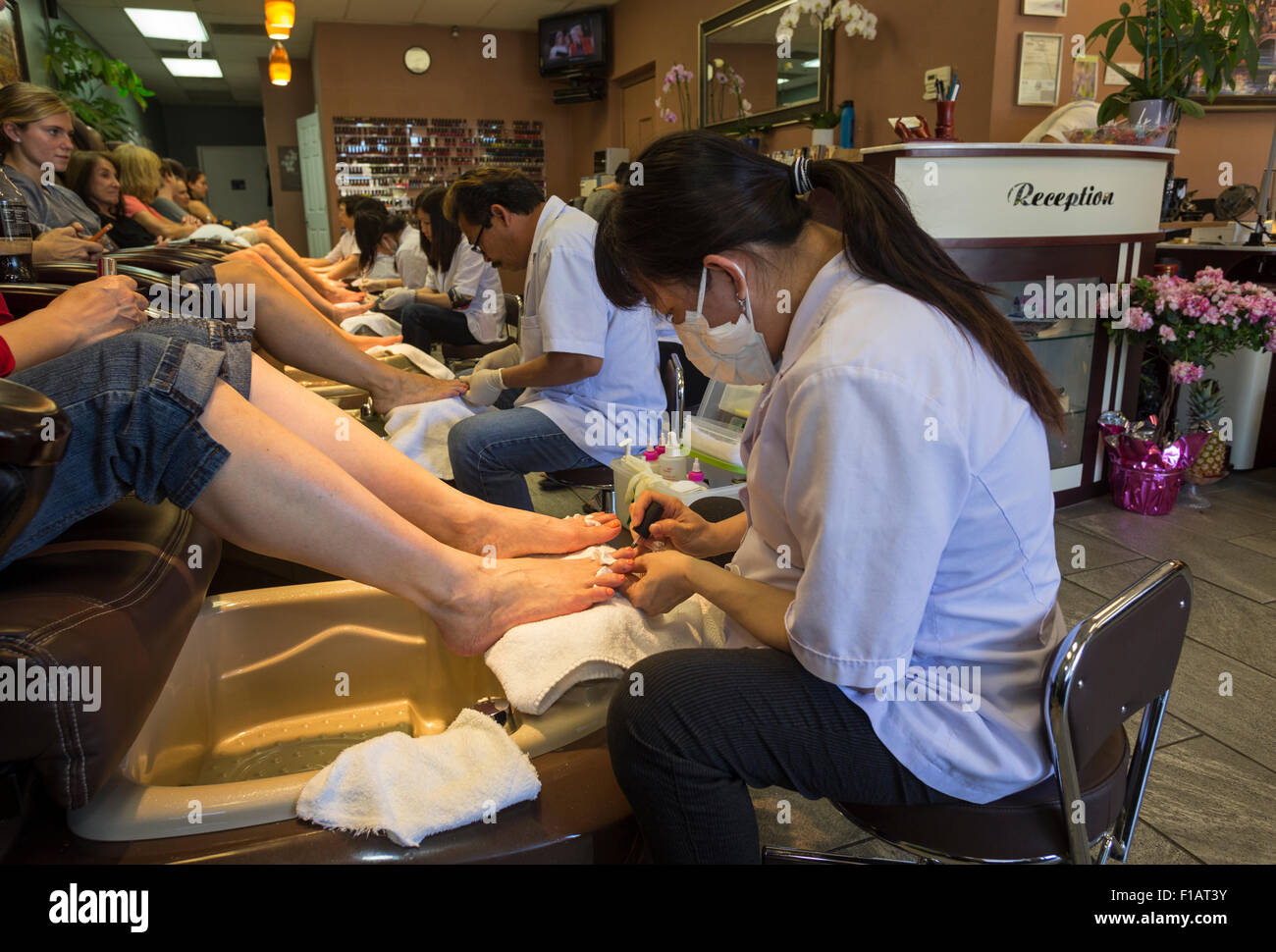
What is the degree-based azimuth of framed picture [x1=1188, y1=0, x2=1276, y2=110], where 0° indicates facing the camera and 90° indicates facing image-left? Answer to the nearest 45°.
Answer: approximately 0°

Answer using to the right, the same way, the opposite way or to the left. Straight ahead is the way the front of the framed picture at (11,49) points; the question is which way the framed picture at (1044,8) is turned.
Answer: to the right

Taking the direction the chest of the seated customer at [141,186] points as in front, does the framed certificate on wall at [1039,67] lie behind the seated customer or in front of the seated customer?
in front

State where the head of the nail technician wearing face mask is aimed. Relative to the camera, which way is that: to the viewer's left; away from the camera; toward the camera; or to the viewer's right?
to the viewer's left

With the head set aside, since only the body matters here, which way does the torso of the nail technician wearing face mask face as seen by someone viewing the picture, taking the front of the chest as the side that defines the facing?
to the viewer's left

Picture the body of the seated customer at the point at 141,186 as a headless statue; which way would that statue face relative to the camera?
to the viewer's right

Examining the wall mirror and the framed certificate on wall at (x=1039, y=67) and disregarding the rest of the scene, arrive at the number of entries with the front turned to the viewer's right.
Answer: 0

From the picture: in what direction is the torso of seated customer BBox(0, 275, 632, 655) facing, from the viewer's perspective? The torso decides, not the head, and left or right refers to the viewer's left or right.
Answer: facing to the right of the viewer

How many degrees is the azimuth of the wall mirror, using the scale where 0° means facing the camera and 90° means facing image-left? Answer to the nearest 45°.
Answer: approximately 45°

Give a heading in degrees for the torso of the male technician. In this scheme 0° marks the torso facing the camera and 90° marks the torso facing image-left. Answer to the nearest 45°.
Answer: approximately 90°

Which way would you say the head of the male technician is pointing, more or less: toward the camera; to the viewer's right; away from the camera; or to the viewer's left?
to the viewer's left

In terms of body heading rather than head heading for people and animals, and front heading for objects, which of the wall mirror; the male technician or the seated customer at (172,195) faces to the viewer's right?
the seated customer

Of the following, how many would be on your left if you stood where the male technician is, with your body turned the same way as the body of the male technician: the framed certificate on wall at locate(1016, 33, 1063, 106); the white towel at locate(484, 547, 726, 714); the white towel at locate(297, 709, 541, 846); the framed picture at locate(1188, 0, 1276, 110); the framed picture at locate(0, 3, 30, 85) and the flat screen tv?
2
